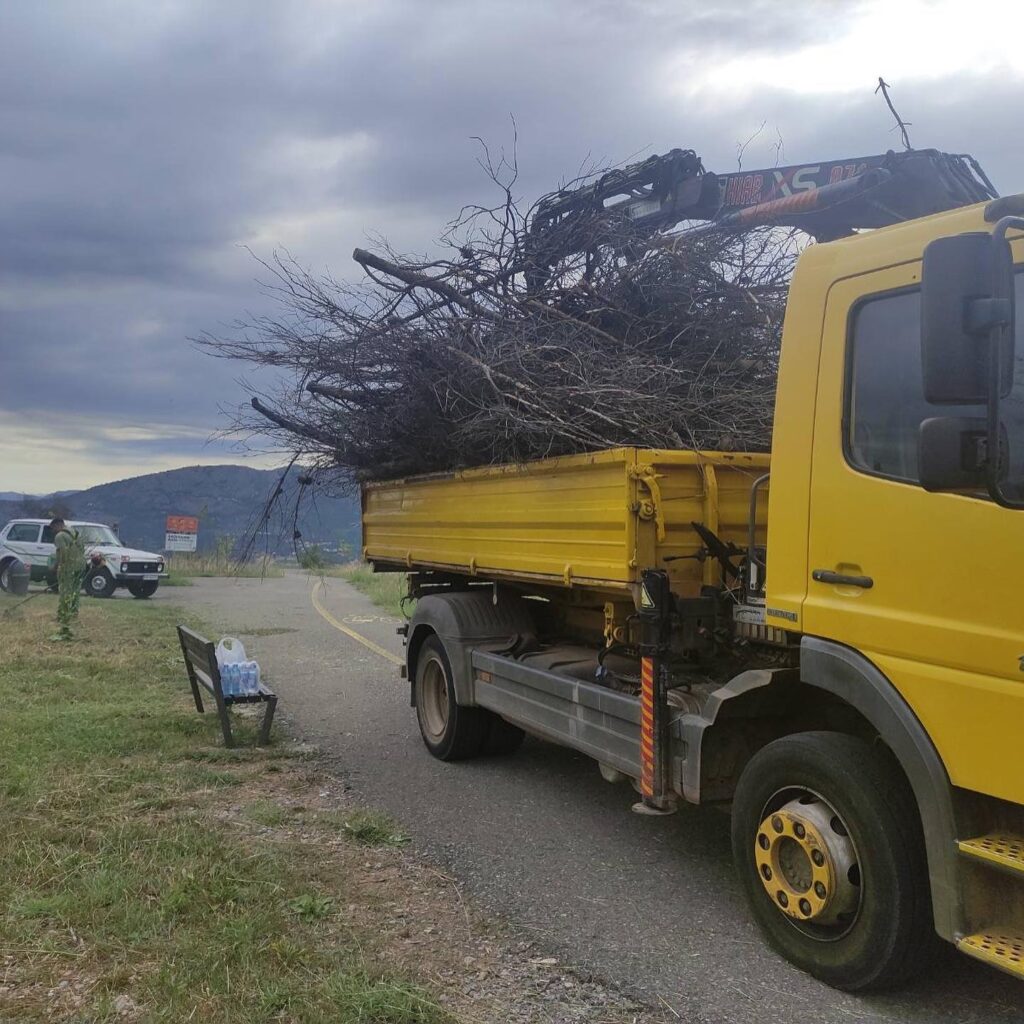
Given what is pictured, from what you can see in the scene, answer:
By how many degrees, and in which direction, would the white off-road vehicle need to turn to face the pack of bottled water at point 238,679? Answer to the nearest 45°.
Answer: approximately 45° to its right

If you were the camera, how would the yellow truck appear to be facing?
facing the viewer and to the right of the viewer

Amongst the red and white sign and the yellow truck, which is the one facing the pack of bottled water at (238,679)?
the red and white sign

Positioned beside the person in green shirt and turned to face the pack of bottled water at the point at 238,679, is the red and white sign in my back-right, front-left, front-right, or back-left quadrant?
back-left

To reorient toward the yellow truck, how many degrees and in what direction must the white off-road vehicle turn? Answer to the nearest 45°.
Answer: approximately 45° to its right

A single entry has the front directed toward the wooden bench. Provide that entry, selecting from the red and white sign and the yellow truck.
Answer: the red and white sign

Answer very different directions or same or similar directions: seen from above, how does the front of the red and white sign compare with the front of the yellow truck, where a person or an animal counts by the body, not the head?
same or similar directions

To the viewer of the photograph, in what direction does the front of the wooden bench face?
facing away from the viewer and to the right of the viewer

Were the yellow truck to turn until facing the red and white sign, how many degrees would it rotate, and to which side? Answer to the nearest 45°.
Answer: approximately 180°

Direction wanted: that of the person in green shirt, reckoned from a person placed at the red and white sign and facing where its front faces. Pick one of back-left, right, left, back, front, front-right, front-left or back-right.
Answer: front

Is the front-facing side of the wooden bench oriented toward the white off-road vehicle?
no

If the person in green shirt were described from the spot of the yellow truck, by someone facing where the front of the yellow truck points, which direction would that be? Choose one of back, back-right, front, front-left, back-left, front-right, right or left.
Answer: back

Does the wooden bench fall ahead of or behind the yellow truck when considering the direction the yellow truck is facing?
behind

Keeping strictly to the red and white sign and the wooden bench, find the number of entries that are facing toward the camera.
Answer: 1

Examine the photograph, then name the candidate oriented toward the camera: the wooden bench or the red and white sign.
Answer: the red and white sign

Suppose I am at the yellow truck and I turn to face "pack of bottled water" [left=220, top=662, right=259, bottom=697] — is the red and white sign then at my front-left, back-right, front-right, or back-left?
front-right

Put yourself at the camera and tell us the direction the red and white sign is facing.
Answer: facing the viewer
